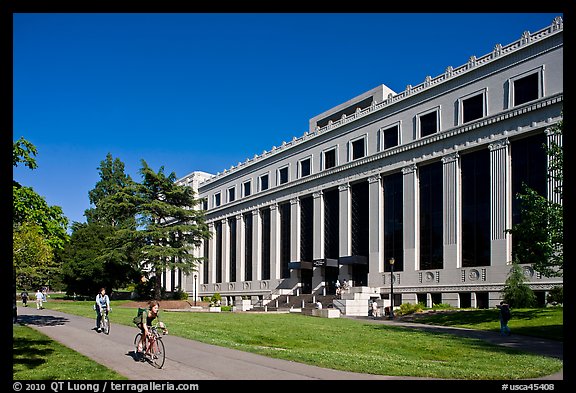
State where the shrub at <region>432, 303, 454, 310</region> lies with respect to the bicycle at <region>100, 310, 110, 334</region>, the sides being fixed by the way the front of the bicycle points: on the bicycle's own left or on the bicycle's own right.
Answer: on the bicycle's own left

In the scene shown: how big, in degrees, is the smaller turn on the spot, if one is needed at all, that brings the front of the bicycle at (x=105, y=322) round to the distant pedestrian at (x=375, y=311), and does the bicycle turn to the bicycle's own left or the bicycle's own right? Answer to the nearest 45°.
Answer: approximately 90° to the bicycle's own left

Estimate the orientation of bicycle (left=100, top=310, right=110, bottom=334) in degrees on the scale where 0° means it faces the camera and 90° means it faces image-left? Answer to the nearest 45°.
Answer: approximately 315°

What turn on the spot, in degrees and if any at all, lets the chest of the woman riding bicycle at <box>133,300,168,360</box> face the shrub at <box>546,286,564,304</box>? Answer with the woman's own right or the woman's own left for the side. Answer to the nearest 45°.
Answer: approximately 90° to the woman's own left

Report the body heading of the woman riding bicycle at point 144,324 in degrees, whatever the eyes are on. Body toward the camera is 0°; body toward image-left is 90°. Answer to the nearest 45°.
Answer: approximately 315°

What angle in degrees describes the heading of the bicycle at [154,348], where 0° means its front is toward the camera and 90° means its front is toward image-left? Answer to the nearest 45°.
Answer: approximately 315°

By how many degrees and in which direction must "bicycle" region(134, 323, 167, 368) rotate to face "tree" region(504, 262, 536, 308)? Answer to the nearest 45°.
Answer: approximately 90° to its left

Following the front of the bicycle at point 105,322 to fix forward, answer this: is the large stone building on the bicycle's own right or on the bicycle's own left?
on the bicycle's own left

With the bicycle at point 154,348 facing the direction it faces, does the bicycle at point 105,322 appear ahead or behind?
behind
